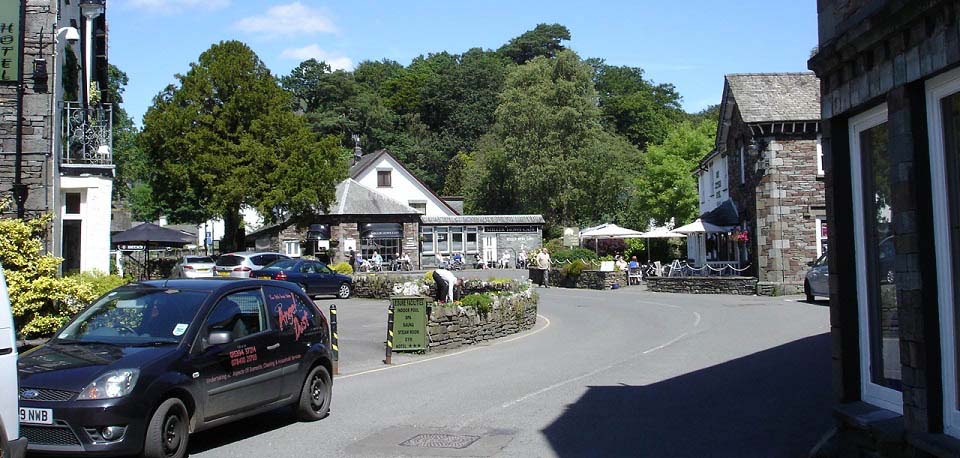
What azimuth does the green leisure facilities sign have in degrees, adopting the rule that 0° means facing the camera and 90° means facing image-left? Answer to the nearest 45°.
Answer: approximately 0°

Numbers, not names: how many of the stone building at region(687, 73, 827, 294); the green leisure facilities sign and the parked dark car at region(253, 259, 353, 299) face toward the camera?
1

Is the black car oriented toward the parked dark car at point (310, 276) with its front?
no

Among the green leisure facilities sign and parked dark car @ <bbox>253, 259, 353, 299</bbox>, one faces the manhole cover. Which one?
the green leisure facilities sign

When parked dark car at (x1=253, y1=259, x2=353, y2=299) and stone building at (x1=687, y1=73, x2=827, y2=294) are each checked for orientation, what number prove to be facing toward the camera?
0

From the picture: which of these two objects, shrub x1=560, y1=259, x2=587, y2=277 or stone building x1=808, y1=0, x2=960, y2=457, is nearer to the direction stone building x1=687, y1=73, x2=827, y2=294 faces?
the shrub

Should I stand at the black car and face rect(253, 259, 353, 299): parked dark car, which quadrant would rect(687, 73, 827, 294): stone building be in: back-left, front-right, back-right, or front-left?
front-right

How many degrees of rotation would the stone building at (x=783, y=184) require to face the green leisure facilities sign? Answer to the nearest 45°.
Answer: approximately 45° to its left

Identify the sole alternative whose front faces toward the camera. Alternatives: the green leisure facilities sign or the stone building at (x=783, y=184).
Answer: the green leisure facilities sign

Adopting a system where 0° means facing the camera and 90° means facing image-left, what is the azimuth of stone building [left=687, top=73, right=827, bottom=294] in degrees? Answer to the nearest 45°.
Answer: approximately 90°

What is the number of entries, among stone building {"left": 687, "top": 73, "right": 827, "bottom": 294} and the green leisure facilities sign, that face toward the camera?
1
